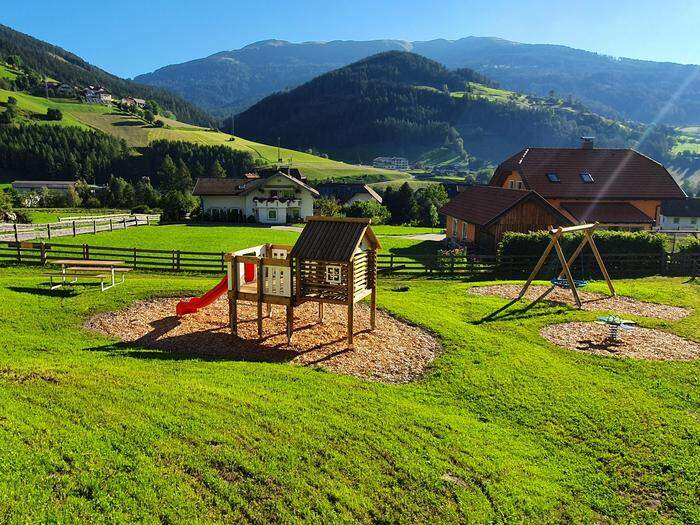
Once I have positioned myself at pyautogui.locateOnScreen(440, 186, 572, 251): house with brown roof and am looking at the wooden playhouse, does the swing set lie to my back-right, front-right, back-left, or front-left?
front-left

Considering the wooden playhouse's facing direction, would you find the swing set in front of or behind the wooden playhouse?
behind

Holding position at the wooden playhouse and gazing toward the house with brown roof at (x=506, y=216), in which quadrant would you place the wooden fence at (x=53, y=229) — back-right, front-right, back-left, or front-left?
front-left

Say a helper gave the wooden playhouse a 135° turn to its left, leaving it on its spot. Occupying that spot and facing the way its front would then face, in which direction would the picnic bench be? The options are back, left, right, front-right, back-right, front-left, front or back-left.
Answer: left
